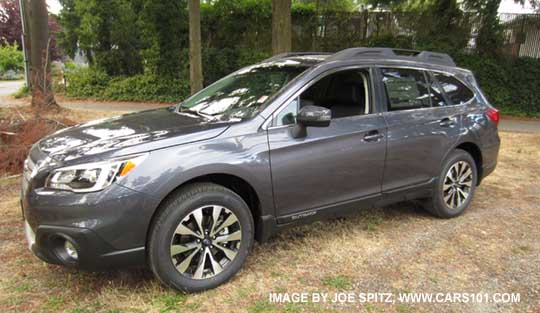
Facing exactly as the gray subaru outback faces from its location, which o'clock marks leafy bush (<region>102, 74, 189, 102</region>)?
The leafy bush is roughly at 4 o'clock from the gray subaru outback.

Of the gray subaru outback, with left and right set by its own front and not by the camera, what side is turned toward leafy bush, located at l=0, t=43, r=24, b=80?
right

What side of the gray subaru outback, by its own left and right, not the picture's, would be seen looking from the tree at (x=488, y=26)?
back

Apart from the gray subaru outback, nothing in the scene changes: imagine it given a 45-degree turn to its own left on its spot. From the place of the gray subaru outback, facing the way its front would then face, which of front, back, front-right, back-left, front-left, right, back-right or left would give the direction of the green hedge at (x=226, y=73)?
back

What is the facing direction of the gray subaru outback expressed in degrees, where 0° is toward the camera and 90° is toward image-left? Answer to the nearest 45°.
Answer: approximately 45°

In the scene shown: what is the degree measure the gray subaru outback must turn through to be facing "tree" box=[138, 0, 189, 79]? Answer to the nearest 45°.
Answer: approximately 135° to its right

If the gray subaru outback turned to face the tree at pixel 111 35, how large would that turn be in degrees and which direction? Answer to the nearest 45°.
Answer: approximately 135° to its right

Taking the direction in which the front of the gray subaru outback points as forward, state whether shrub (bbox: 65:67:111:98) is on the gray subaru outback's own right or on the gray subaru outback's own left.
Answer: on the gray subaru outback's own right

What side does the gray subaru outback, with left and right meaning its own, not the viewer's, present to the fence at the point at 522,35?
back
